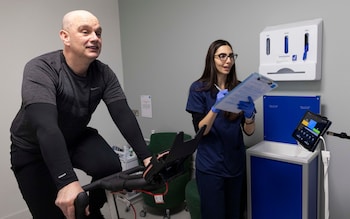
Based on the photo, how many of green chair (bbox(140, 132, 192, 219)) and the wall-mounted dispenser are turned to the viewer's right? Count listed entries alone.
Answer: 0

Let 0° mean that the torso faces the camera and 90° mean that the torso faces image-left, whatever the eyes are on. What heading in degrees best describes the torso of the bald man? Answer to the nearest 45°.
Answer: approximately 315°

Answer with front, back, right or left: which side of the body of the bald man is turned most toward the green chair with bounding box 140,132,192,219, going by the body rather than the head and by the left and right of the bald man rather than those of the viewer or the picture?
left

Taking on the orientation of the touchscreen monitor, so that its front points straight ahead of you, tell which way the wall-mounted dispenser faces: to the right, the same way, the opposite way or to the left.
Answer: the same way

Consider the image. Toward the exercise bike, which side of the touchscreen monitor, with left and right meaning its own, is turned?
front

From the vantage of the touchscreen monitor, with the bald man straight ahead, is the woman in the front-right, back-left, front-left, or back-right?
front-right

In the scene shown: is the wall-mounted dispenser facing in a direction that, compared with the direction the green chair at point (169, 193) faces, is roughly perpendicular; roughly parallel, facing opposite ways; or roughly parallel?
roughly parallel

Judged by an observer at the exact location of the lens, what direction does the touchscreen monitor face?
facing the viewer and to the left of the viewer

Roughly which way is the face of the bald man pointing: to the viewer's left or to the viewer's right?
to the viewer's right
